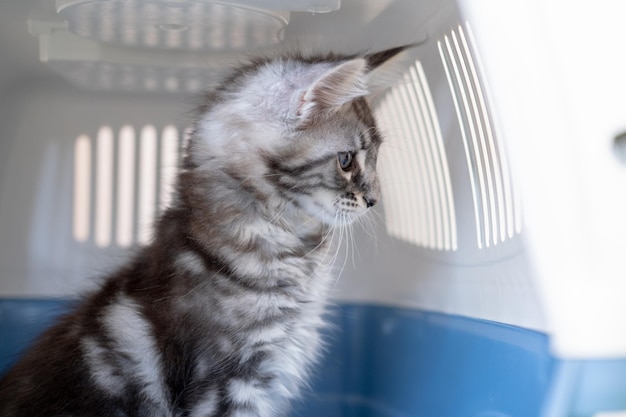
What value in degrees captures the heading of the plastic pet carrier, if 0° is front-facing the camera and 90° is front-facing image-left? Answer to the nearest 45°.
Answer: approximately 0°

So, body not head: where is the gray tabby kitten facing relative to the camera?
to the viewer's right
